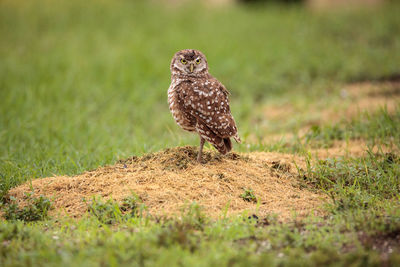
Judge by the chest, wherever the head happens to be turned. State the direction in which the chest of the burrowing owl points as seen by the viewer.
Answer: to the viewer's left

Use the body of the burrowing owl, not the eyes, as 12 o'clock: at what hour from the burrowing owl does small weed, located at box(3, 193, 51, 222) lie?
The small weed is roughly at 11 o'clock from the burrowing owl.

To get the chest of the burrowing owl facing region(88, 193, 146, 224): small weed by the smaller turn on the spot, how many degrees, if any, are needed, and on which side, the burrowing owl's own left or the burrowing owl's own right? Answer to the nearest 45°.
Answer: approximately 45° to the burrowing owl's own left

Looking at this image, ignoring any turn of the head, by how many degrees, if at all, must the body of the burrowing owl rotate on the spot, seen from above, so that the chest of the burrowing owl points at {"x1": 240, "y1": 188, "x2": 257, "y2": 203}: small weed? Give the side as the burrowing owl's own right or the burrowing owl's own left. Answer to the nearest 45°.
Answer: approximately 135° to the burrowing owl's own left

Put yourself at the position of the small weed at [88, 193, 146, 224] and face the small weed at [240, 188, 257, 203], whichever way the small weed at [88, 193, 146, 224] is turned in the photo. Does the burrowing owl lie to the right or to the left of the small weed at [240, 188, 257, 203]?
left
